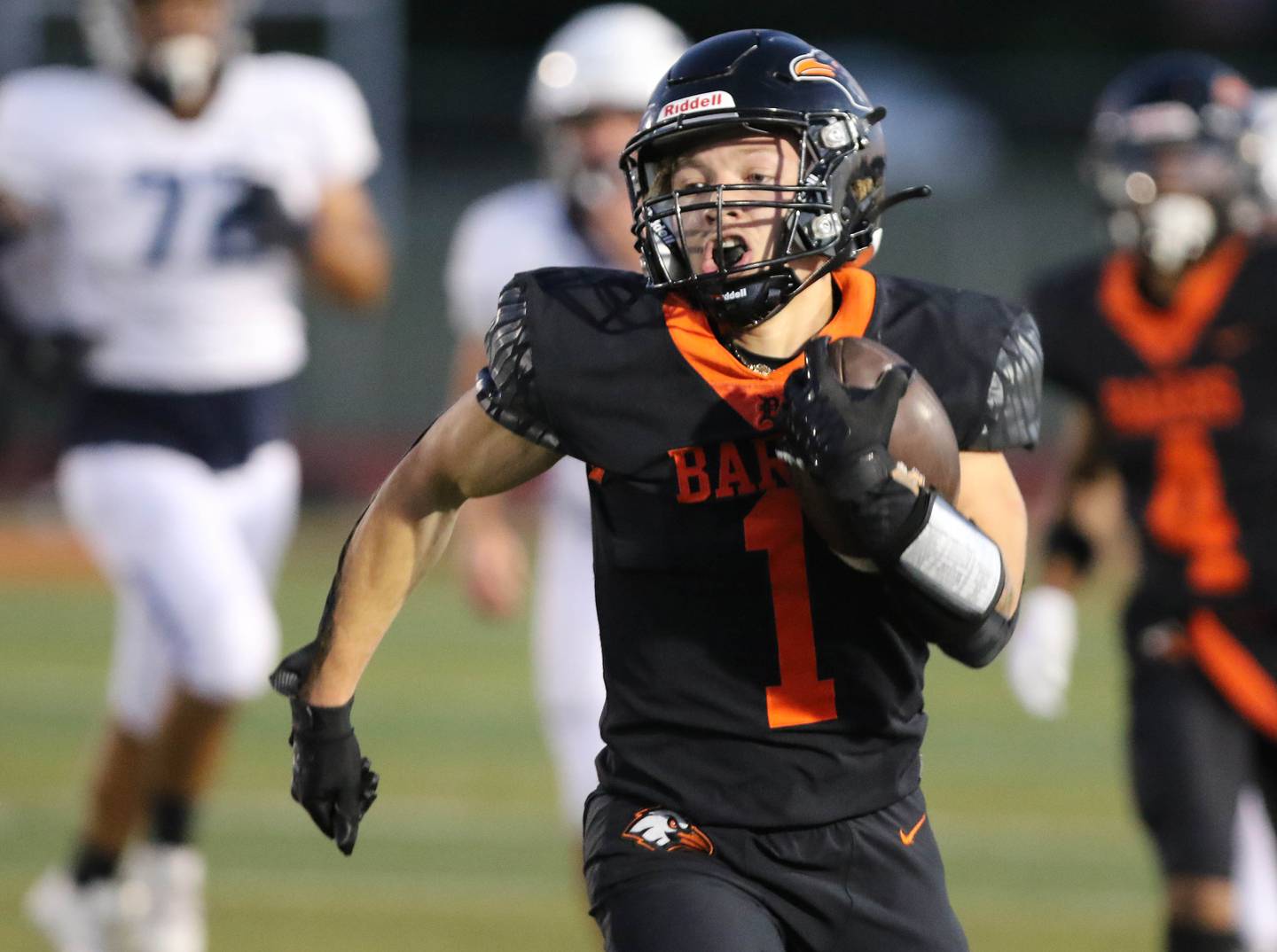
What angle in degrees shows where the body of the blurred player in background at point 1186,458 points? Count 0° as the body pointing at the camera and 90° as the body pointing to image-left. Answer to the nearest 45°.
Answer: approximately 0°

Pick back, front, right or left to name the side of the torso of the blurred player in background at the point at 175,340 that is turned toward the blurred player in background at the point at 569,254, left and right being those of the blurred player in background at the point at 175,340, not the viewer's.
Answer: left

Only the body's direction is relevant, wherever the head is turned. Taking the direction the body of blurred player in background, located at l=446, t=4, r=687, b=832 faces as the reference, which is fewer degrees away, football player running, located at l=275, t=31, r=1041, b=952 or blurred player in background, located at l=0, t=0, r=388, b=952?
the football player running

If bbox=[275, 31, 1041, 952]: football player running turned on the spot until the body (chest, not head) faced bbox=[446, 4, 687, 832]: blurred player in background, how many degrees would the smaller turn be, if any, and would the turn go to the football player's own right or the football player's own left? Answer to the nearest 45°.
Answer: approximately 180°

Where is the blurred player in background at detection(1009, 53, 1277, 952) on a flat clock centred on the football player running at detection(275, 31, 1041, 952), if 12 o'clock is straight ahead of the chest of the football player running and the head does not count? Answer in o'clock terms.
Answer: The blurred player in background is roughly at 7 o'clock from the football player running.
